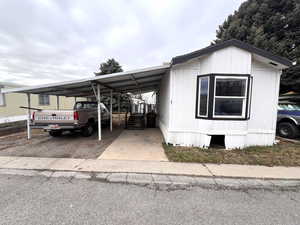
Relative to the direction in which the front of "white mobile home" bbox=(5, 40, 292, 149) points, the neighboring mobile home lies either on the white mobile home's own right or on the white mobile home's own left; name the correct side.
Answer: on the white mobile home's own right

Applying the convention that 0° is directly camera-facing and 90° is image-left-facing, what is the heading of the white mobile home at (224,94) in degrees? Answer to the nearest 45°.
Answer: approximately 0°

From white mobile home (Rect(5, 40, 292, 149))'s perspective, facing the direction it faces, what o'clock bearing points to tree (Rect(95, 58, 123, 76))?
The tree is roughly at 5 o'clock from the white mobile home.

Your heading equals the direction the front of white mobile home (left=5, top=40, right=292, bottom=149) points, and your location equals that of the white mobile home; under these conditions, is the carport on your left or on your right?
on your right

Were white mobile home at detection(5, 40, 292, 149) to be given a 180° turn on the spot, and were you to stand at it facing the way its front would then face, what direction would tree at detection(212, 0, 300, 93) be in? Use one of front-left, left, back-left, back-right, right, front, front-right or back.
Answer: front-right

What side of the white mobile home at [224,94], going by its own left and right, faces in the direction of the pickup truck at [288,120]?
left
